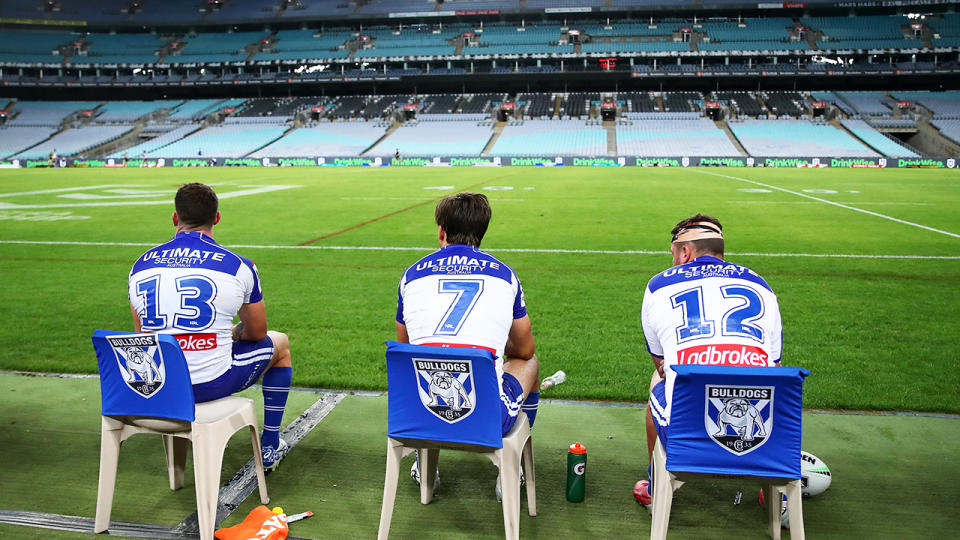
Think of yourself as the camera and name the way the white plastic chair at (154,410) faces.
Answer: facing away from the viewer and to the right of the viewer

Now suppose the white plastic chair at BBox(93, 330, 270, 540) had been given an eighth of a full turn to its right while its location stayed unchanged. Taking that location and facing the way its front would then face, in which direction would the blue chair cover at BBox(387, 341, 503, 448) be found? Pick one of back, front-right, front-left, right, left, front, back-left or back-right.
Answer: front-right

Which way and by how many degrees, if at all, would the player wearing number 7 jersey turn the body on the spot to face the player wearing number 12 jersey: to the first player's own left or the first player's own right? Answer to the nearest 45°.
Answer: approximately 90° to the first player's own right

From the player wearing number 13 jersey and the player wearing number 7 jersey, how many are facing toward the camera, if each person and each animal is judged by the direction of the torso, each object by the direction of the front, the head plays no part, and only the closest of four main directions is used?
0

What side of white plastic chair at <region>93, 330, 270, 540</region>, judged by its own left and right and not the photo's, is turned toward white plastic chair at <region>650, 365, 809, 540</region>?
right

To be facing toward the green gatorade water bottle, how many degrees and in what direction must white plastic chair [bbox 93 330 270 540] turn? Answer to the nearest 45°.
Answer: approximately 45° to its right

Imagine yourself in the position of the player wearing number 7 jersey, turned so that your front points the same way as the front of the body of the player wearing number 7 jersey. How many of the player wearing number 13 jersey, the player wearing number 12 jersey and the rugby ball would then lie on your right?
2

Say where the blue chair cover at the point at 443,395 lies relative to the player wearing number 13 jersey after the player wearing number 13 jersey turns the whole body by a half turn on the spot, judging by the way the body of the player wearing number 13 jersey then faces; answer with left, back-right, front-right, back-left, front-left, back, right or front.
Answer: left

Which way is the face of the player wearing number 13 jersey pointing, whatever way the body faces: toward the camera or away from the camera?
away from the camera

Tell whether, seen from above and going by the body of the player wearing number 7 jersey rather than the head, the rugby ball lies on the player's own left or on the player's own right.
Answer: on the player's own right

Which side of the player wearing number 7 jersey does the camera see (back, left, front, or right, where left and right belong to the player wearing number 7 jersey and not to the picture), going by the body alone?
back

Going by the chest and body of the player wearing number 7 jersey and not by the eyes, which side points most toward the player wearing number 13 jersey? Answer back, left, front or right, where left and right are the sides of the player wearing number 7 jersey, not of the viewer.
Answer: left

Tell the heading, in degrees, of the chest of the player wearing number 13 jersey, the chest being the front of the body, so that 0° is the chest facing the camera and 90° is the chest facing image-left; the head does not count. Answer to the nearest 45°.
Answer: approximately 225°
